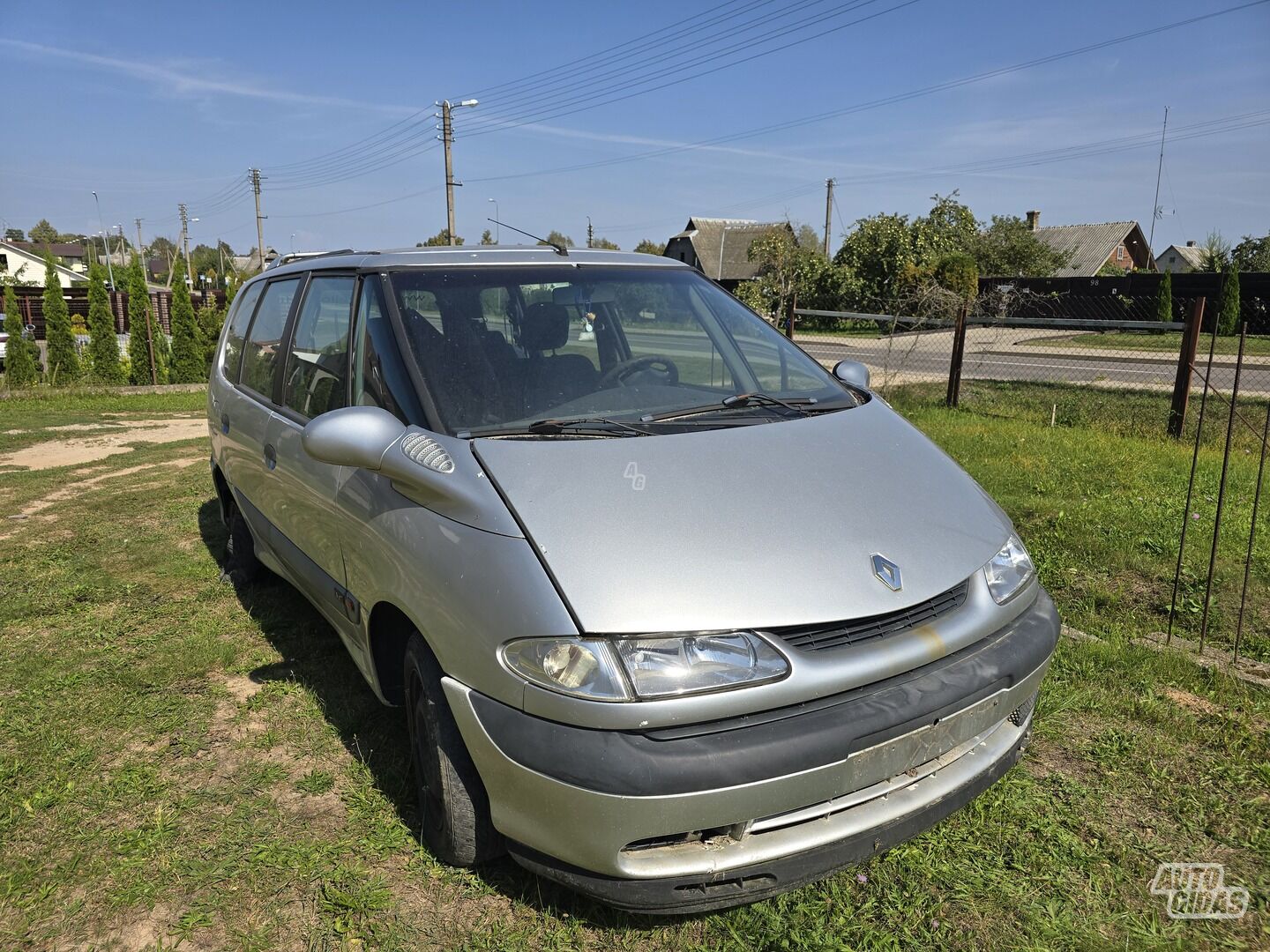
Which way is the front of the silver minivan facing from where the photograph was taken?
facing the viewer and to the right of the viewer

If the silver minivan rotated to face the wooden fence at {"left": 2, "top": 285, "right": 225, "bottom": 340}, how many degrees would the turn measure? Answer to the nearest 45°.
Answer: approximately 180°

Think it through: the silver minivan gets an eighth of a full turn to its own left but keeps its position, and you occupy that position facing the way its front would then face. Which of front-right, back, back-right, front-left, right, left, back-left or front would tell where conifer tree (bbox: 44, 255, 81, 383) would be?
back-left

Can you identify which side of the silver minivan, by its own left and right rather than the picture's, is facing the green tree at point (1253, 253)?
left

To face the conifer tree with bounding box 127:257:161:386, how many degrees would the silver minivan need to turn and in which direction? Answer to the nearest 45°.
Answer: approximately 180°

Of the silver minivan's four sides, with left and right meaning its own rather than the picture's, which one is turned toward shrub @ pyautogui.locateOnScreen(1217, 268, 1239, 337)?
left

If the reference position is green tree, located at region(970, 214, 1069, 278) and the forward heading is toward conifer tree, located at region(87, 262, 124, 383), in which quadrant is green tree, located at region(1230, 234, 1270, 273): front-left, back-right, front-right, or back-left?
back-left

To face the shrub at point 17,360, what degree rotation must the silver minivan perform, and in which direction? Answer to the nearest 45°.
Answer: approximately 180°

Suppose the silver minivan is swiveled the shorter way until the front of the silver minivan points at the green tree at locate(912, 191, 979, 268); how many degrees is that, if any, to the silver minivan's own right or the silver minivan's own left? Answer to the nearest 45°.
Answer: approximately 135° to the silver minivan's own left

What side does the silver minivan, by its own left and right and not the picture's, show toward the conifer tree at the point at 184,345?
back

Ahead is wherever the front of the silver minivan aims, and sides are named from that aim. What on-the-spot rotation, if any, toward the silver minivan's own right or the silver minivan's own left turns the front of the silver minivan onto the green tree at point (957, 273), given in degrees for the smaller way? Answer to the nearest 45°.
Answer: approximately 135° to the silver minivan's own left

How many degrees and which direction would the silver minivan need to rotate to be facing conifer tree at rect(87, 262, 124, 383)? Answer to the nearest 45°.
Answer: approximately 180°

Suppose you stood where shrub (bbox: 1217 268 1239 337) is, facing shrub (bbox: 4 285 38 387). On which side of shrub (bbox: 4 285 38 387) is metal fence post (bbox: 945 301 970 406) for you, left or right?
left

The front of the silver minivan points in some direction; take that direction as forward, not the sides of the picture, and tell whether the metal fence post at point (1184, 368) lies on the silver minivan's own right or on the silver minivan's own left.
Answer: on the silver minivan's own left

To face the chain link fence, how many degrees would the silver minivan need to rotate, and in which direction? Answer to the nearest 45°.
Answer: approximately 90° to its left
